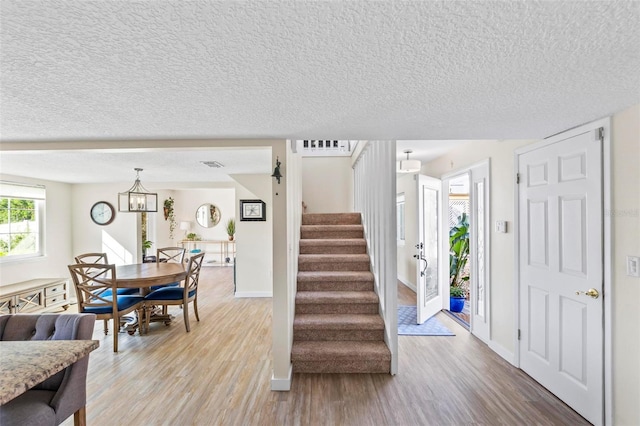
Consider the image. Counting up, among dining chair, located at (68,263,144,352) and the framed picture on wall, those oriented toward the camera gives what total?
1

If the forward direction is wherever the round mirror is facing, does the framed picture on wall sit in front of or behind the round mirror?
in front

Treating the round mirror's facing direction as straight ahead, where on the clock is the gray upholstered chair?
The gray upholstered chair is roughly at 12 o'clock from the round mirror.

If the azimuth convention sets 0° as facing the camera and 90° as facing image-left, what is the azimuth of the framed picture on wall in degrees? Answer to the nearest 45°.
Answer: approximately 0°

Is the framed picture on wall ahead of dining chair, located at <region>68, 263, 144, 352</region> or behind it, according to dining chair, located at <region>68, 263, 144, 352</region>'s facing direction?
ahead

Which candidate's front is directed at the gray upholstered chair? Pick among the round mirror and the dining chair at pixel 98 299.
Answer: the round mirror

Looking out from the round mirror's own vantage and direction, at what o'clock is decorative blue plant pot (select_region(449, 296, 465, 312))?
The decorative blue plant pot is roughly at 11 o'clock from the round mirror.
